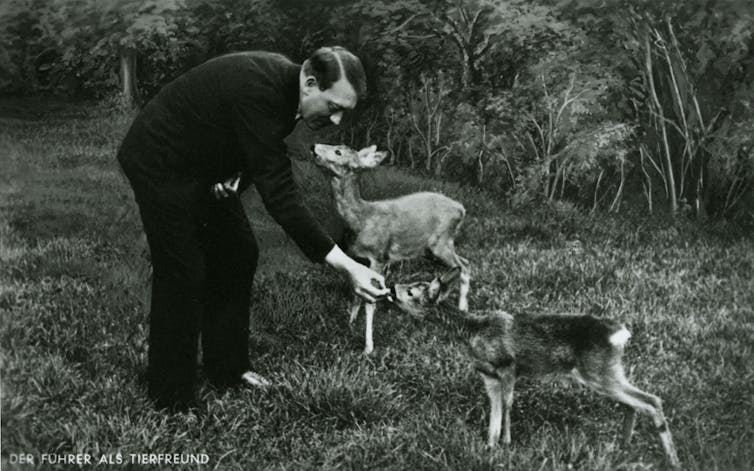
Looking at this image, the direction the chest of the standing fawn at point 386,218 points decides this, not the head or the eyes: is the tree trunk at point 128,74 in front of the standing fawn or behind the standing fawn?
in front

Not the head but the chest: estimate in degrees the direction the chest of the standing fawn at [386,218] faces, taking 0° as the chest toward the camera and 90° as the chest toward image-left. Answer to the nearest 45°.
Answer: approximately 90°

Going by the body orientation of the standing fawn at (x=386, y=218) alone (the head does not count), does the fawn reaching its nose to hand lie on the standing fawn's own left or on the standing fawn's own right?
on the standing fawn's own left

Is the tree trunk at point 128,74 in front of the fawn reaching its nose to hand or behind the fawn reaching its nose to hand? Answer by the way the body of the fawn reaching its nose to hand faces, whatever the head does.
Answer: in front

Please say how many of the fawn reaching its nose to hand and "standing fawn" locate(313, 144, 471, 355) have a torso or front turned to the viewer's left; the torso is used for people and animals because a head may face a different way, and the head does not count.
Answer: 2

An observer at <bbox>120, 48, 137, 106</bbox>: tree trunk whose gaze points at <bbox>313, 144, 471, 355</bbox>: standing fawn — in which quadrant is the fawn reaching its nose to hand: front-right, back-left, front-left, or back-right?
front-right

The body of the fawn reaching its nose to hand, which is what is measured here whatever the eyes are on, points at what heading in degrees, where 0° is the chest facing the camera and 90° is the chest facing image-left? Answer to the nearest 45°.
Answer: approximately 90°
